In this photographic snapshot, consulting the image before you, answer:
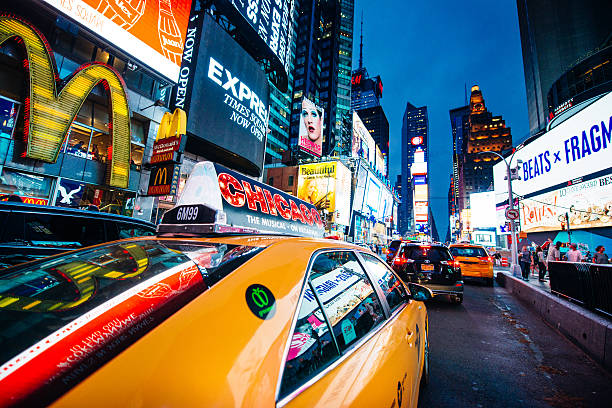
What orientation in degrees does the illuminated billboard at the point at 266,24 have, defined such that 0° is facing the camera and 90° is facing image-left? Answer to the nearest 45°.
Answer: approximately 315°

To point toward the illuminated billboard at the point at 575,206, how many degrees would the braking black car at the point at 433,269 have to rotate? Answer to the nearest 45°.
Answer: approximately 45° to its right

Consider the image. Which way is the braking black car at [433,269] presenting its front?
away from the camera

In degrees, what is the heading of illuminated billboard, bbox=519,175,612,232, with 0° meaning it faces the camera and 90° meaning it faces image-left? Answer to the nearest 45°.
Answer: approximately 45°

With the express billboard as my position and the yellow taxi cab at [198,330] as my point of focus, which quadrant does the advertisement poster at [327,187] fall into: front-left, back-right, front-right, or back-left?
back-left

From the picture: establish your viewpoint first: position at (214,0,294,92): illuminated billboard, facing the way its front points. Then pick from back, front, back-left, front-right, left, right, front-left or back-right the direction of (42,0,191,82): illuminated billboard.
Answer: right

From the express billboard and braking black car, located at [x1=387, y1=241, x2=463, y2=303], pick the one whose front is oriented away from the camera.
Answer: the braking black car

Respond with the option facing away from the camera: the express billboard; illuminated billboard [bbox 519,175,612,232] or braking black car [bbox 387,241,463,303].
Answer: the braking black car

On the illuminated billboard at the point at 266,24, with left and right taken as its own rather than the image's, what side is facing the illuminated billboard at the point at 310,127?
left

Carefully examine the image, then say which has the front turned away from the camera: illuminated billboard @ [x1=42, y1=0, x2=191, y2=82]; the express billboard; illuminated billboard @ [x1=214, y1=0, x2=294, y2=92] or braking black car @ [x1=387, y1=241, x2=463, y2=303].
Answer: the braking black car

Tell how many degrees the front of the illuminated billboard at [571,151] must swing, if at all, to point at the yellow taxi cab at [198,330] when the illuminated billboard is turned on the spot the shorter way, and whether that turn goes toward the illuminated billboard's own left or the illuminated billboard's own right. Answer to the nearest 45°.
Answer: approximately 45° to the illuminated billboard's own left

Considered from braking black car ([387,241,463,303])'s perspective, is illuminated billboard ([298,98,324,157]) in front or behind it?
in front

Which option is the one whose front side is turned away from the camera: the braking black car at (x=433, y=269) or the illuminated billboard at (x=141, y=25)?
the braking black car

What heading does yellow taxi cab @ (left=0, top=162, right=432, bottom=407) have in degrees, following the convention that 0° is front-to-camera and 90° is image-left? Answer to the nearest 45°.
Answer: approximately 225°

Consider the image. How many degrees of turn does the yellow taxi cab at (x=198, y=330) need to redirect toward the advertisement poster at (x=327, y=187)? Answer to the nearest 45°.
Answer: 0° — it already faces it
